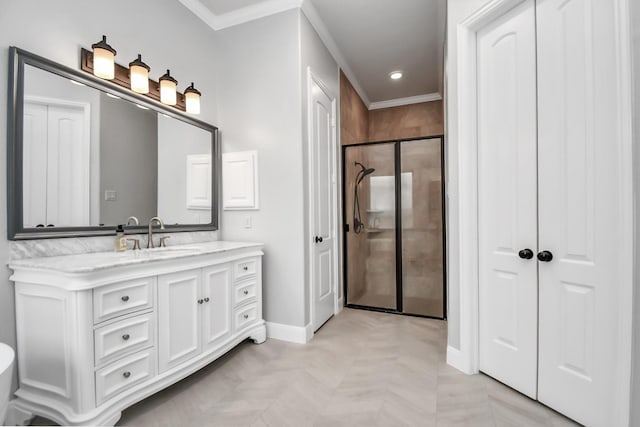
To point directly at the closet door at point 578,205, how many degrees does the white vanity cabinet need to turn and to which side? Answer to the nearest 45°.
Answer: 0° — it already faces it

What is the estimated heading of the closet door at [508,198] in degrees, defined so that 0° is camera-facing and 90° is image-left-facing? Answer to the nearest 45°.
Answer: approximately 45°

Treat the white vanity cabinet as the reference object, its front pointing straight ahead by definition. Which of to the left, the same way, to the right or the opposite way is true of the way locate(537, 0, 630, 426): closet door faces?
the opposite way

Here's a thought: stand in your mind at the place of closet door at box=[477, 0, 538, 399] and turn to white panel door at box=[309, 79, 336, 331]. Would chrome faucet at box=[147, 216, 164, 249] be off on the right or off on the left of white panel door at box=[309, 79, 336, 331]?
left

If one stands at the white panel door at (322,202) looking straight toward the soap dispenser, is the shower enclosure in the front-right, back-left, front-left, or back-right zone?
back-left

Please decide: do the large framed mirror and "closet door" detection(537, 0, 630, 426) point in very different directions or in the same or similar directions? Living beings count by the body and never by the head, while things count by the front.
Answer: very different directions

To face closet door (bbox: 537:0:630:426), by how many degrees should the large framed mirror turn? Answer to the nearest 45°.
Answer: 0° — it already faces it
